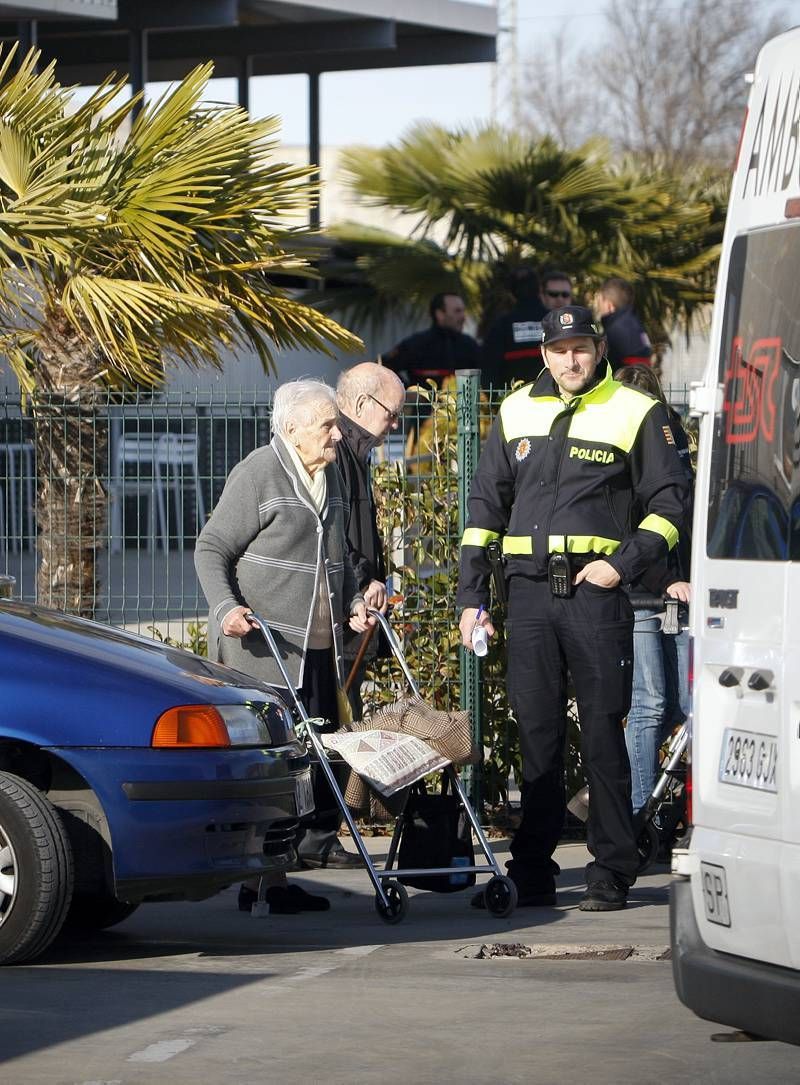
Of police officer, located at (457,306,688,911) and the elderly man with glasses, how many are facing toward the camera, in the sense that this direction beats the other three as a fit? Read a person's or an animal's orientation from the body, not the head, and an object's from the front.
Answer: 1

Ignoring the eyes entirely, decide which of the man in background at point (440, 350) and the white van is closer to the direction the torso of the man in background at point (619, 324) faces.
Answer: the man in background

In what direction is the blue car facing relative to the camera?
to the viewer's right

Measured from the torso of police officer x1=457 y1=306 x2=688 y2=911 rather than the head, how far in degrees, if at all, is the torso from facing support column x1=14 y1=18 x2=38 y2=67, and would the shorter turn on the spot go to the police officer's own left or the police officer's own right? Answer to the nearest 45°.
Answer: approximately 135° to the police officer's own right

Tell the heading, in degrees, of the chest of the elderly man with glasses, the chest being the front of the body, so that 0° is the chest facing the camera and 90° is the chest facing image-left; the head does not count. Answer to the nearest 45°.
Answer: approximately 270°

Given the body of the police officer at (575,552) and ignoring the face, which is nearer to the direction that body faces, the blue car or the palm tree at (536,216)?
the blue car

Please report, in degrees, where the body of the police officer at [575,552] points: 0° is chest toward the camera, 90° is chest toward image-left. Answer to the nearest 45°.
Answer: approximately 0°

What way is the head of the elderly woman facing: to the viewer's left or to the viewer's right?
to the viewer's right

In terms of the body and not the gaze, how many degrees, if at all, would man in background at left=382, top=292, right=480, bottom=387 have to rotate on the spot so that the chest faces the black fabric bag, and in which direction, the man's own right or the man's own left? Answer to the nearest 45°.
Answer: approximately 45° to the man's own right

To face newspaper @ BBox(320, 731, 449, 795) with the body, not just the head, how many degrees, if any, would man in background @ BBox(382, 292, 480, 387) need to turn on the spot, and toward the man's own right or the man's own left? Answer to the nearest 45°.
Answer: approximately 45° to the man's own right

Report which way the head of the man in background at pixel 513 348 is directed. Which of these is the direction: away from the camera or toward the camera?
away from the camera

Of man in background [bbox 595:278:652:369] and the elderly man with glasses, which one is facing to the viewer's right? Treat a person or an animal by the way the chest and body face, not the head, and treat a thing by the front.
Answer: the elderly man with glasses

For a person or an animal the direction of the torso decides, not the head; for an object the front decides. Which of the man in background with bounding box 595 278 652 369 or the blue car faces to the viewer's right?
the blue car

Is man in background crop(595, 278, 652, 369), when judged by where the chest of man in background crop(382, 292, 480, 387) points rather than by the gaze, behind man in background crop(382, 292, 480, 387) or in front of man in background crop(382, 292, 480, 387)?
in front

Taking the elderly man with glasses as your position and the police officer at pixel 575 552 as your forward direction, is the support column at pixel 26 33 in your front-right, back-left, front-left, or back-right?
back-left
